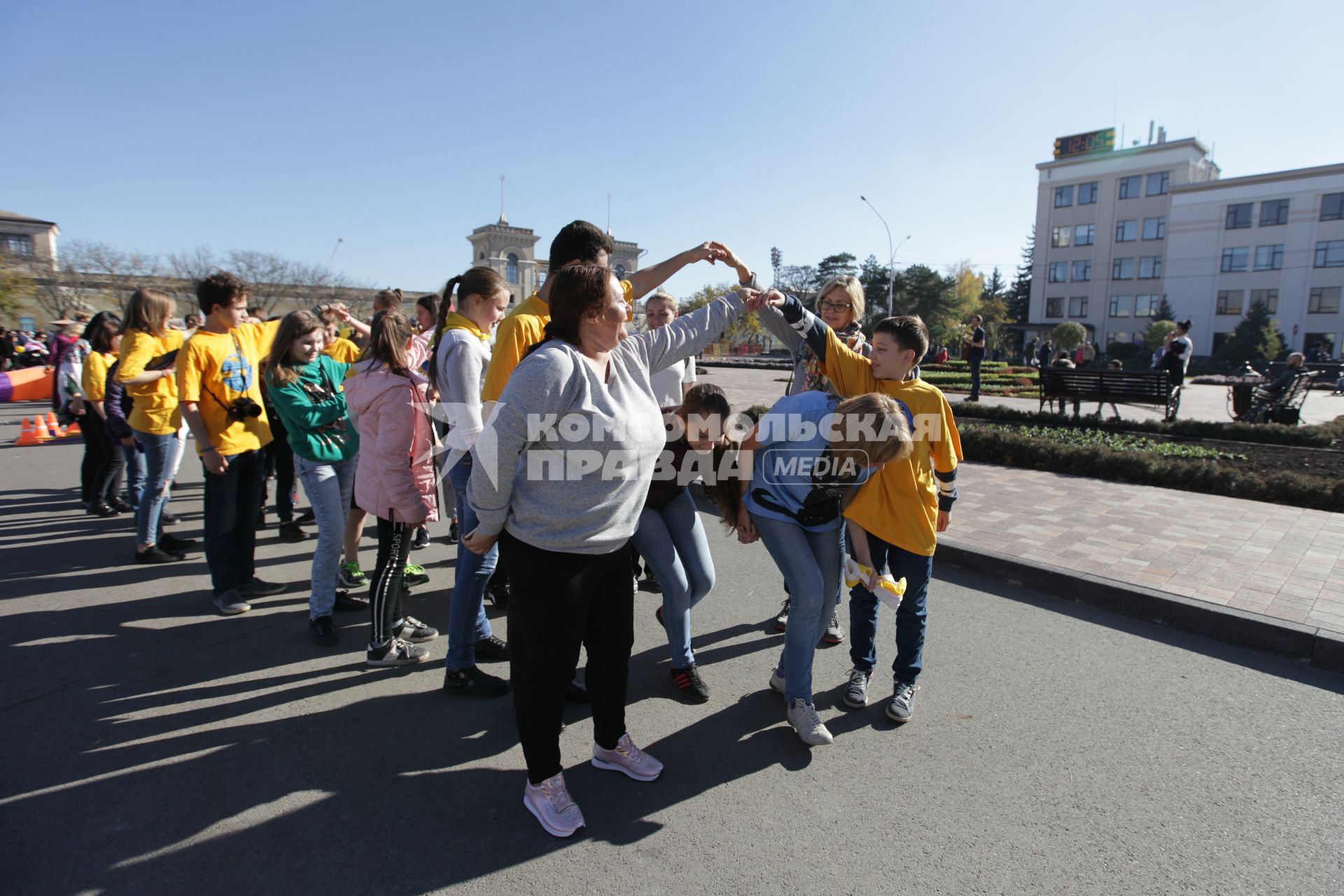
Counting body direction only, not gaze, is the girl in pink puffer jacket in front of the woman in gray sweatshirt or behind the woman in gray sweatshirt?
behind

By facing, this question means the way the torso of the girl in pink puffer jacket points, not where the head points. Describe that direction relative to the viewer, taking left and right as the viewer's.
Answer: facing to the right of the viewer

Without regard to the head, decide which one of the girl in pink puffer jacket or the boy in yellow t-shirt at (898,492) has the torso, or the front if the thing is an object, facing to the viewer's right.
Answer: the girl in pink puffer jacket

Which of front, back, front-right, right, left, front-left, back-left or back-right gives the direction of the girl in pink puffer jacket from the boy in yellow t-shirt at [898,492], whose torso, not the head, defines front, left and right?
front-right

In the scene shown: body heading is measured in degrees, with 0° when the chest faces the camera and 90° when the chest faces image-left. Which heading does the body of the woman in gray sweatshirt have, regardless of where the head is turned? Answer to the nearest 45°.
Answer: approximately 315°

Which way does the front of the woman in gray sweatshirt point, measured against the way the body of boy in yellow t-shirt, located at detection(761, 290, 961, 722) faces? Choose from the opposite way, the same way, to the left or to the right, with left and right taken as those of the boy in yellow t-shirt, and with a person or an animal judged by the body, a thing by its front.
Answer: to the left

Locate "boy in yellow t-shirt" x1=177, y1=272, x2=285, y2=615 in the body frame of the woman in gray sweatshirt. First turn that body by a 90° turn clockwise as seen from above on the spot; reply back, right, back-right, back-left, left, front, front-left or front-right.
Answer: right

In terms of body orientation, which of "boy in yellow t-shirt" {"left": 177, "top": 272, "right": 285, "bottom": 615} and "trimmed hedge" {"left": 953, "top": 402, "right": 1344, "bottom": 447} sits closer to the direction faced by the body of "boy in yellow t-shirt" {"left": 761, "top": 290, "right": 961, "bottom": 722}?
the boy in yellow t-shirt

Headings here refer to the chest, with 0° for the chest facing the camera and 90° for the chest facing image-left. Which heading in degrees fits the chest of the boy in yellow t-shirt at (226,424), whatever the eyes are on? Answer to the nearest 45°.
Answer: approximately 315°

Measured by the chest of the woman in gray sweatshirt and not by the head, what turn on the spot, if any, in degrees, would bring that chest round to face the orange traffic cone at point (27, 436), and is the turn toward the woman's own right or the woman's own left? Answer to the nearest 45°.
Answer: approximately 180°

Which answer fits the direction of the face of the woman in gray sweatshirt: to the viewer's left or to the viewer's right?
to the viewer's right

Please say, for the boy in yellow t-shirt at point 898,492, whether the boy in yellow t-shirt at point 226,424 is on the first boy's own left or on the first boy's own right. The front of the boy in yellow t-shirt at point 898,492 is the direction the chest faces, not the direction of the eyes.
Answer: on the first boy's own right

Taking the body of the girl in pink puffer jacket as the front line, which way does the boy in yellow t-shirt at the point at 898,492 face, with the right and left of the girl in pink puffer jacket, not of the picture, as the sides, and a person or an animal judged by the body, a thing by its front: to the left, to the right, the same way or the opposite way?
the opposite way
